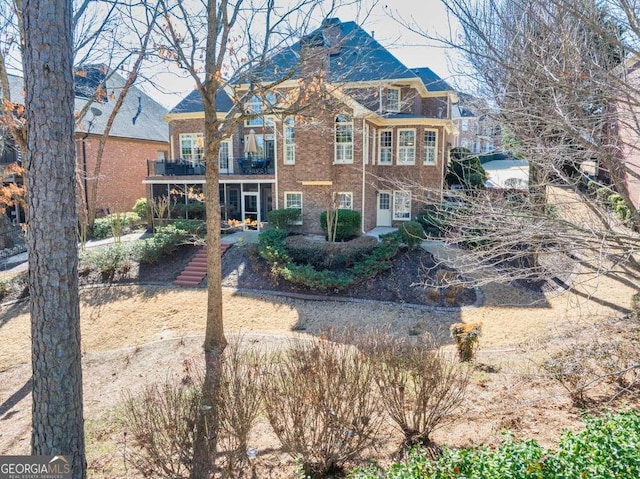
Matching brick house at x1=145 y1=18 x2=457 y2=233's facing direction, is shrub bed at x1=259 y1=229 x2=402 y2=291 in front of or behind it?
behind

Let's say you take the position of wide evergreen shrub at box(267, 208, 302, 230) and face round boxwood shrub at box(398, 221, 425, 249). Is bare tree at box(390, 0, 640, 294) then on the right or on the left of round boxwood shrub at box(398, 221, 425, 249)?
right

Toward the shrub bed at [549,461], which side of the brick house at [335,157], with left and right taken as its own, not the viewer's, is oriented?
back

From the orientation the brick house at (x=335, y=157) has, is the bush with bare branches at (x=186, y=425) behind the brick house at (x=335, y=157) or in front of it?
behind

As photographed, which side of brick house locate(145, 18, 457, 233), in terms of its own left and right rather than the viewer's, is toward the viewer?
back

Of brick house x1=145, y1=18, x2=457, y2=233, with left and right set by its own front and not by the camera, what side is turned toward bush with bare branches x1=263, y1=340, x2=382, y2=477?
back

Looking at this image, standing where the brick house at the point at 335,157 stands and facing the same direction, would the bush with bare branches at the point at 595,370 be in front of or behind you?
behind

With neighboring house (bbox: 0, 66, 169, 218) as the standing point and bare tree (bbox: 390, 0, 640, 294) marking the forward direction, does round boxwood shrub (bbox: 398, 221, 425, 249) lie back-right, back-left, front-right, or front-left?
front-left

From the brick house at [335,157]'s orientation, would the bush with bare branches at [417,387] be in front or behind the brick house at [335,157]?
behind
